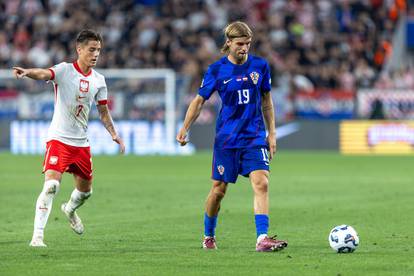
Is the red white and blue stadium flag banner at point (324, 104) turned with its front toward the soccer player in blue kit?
yes

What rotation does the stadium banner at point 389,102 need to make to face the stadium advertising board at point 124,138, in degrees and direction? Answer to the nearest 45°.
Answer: approximately 90° to its right

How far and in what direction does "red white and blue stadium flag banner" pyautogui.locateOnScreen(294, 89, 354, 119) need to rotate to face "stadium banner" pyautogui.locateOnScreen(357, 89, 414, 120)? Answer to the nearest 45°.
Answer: approximately 90° to its left

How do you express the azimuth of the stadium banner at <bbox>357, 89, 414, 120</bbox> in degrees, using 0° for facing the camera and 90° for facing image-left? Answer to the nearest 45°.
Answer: approximately 0°

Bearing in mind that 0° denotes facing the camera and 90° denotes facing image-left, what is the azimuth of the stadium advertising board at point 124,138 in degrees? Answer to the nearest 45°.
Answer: approximately 0°

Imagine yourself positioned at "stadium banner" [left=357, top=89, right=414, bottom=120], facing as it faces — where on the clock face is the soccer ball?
The soccer ball is roughly at 12 o'clock from the stadium banner.

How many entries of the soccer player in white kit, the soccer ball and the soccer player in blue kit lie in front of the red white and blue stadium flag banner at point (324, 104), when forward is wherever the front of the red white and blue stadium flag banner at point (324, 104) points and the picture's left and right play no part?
3

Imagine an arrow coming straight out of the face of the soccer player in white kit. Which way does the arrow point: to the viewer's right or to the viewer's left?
to the viewer's right

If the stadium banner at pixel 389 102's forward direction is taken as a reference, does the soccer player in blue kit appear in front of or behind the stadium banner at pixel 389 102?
in front

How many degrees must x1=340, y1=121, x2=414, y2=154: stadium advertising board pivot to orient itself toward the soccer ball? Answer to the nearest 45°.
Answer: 0° — it already faces it
